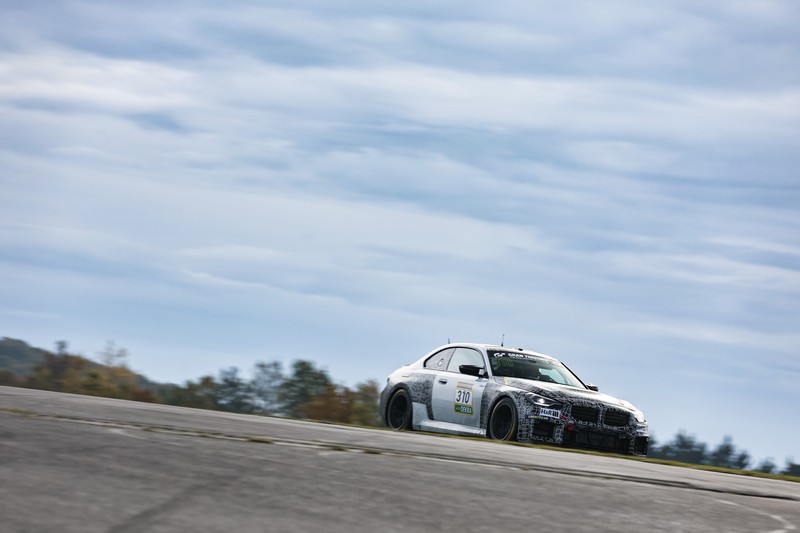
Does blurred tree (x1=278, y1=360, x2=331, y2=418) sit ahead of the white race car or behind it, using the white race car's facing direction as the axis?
behind

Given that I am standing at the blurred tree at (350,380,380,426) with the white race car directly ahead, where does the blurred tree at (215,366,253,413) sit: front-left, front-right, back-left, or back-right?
back-right

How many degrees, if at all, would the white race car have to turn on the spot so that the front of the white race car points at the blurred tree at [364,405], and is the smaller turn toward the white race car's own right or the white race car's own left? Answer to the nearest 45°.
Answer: approximately 135° to the white race car's own left

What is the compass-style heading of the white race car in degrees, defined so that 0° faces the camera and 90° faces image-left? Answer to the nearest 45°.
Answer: approximately 315°

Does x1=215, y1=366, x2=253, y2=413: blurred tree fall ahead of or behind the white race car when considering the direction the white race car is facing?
behind
